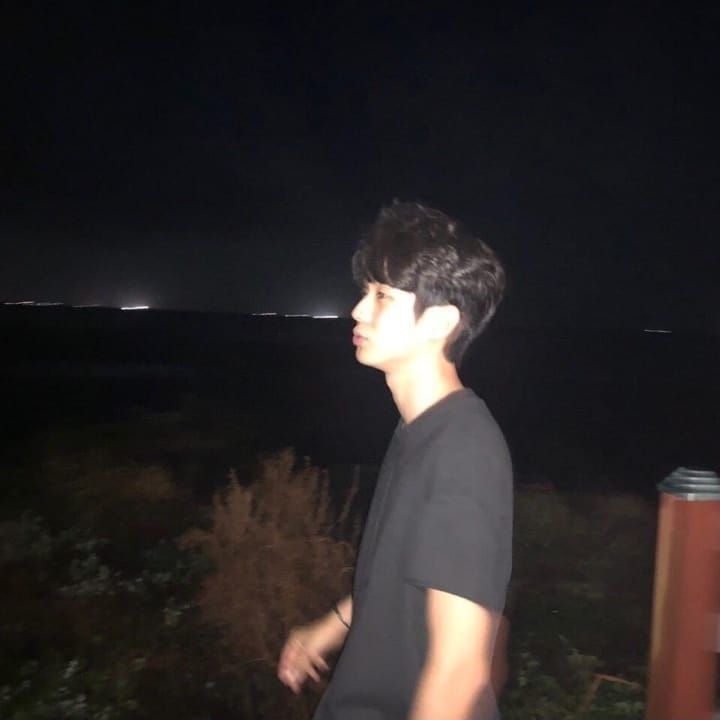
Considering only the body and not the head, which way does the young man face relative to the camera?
to the viewer's left

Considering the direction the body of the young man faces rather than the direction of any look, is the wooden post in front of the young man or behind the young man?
behind

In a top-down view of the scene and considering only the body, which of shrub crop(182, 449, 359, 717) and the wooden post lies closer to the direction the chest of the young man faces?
the shrub

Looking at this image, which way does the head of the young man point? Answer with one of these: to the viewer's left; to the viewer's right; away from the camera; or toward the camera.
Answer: to the viewer's left
